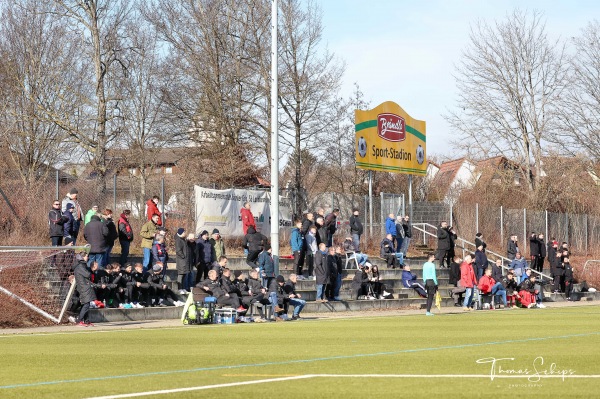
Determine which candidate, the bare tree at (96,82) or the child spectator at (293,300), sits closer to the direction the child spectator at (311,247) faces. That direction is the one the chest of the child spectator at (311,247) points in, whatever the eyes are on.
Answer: the child spectator

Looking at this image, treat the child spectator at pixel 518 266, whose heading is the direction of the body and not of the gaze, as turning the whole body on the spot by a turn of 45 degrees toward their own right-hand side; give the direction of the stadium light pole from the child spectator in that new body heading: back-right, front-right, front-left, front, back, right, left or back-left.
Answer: front

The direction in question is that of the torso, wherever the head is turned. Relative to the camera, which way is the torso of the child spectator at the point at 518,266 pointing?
toward the camera

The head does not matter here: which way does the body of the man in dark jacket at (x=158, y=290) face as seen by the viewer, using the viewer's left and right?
facing the viewer and to the right of the viewer

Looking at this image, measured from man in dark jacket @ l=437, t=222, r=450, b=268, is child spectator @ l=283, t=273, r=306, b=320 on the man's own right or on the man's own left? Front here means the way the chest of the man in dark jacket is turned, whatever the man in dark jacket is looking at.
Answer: on the man's own right

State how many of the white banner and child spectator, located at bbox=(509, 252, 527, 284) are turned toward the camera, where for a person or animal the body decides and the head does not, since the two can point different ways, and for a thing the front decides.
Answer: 2

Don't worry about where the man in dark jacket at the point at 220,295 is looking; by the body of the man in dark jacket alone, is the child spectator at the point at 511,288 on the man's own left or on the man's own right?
on the man's own left

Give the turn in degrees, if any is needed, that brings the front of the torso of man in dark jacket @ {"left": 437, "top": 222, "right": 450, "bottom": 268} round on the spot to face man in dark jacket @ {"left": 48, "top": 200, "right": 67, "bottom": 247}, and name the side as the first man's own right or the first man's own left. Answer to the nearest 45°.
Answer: approximately 90° to the first man's own right

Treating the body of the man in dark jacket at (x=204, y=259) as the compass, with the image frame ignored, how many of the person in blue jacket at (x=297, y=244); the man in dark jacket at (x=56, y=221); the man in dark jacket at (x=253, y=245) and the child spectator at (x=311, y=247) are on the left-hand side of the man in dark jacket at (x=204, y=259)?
3

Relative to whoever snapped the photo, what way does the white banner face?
facing the viewer

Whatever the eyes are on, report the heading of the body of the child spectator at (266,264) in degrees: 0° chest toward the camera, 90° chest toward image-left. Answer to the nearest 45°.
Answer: approximately 315°

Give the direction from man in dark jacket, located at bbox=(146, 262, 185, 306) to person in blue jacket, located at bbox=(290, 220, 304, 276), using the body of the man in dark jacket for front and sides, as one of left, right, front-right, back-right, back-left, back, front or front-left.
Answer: left
